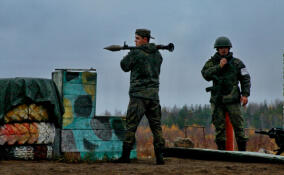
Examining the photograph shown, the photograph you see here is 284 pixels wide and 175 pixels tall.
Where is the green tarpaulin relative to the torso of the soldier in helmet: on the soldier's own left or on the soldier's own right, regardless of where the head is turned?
on the soldier's own right

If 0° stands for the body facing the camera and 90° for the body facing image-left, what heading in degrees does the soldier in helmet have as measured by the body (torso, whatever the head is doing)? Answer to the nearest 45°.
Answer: approximately 0°

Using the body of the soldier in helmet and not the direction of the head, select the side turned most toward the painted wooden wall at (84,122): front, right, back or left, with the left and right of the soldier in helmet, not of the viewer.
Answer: right

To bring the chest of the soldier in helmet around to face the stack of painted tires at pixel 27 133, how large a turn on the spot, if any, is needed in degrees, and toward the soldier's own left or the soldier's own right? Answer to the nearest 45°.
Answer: approximately 90° to the soldier's own right

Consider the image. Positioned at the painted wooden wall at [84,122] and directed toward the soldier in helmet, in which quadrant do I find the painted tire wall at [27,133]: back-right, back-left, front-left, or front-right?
back-left
